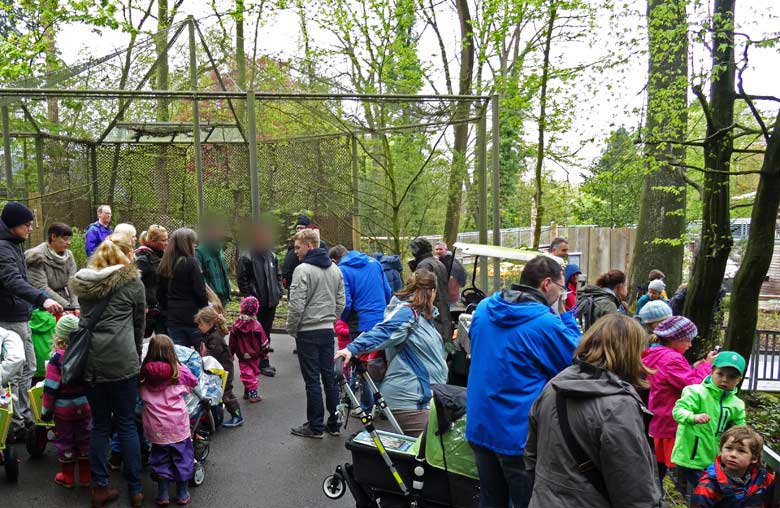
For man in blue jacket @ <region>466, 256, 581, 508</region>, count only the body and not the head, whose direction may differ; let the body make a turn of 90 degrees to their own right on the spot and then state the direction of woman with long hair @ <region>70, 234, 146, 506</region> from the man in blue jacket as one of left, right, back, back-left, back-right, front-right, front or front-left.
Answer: back-right

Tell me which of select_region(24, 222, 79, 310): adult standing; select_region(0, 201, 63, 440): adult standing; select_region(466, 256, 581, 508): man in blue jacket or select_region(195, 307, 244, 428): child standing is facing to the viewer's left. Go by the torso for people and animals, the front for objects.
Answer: the child standing

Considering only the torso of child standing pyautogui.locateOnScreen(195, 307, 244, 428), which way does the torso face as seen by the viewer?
to the viewer's left

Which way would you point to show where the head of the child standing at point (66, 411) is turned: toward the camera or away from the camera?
away from the camera

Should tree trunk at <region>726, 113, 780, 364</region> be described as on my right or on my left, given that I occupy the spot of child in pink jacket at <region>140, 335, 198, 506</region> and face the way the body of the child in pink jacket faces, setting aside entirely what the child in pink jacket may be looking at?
on my right

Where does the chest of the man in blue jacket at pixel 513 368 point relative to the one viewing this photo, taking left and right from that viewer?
facing away from the viewer and to the right of the viewer

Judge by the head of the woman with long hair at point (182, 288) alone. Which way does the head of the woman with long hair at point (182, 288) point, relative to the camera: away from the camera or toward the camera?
away from the camera

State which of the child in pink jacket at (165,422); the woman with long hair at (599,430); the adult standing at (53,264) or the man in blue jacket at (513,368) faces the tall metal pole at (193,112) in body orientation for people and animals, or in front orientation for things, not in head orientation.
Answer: the child in pink jacket

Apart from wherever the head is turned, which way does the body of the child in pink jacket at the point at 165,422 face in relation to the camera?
away from the camera

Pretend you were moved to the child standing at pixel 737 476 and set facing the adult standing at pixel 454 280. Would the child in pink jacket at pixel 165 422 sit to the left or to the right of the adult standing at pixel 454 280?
left

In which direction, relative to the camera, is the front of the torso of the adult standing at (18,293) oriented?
to the viewer's right

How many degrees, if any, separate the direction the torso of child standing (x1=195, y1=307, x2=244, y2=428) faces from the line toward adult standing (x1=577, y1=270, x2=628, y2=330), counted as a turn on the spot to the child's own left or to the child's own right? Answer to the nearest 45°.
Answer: approximately 180°
